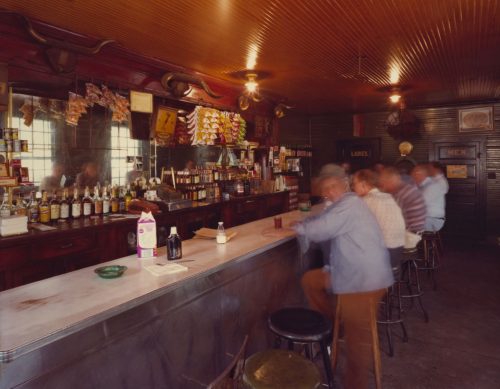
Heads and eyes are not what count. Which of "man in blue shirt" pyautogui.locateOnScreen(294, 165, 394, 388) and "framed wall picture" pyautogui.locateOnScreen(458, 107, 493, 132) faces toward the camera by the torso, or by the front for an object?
the framed wall picture

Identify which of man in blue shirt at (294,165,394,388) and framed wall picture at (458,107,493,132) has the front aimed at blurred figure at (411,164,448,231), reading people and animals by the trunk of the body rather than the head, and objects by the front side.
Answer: the framed wall picture

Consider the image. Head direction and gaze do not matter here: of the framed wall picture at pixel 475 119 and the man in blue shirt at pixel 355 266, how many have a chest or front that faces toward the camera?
1

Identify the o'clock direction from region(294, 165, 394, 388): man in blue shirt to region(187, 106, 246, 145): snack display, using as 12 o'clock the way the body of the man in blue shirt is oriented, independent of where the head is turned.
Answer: The snack display is roughly at 2 o'clock from the man in blue shirt.

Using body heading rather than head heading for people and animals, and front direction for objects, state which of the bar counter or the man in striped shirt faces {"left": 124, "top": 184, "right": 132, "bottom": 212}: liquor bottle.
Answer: the man in striped shirt

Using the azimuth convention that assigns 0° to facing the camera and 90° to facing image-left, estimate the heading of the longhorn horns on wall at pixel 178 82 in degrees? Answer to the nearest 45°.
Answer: approximately 315°

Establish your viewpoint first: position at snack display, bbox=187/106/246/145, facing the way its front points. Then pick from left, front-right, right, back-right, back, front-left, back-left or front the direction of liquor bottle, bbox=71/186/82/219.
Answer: right

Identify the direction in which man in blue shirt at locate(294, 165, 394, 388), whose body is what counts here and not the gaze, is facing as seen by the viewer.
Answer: to the viewer's left

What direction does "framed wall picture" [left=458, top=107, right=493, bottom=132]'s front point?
toward the camera

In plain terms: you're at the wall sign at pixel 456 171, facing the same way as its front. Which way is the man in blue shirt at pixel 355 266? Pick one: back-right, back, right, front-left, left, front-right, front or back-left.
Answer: front

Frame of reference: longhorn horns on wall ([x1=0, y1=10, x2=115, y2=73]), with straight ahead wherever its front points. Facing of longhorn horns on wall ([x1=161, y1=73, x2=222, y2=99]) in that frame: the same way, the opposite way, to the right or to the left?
the same way

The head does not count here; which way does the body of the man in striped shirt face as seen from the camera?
to the viewer's left

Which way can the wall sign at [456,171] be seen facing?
toward the camera

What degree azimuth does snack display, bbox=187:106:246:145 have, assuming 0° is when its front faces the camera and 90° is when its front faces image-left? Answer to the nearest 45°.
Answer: approximately 315°
